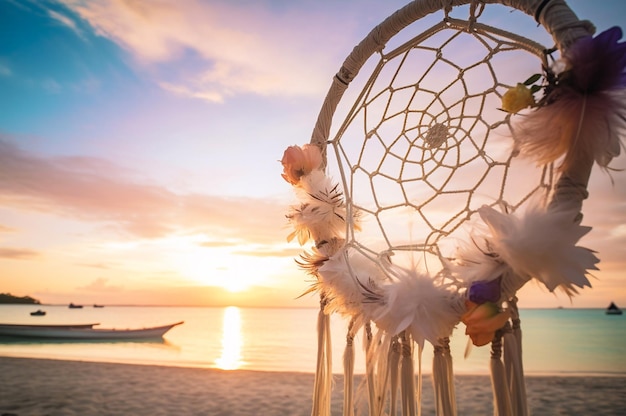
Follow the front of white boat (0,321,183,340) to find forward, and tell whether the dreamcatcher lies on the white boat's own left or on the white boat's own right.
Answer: on the white boat's own right

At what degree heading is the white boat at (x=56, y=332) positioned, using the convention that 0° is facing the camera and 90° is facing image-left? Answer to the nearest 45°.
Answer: approximately 270°
